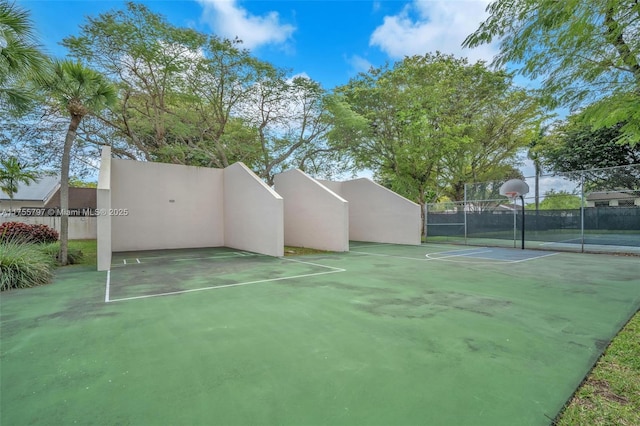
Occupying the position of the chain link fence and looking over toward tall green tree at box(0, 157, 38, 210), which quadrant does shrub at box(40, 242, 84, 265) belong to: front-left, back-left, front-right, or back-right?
front-left

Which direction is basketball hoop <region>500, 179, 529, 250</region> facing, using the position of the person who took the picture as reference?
facing the viewer and to the left of the viewer

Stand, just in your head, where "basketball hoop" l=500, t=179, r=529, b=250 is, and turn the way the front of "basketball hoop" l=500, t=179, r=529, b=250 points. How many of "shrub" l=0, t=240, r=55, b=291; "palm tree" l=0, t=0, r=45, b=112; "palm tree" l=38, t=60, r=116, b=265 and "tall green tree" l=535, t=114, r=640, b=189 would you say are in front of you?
3

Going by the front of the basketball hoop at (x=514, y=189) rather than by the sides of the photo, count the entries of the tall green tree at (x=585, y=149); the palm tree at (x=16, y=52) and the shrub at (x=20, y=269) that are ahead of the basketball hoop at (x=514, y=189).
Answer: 2

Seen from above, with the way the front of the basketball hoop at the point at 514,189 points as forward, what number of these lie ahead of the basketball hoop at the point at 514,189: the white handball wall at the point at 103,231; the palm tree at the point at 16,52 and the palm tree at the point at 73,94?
3

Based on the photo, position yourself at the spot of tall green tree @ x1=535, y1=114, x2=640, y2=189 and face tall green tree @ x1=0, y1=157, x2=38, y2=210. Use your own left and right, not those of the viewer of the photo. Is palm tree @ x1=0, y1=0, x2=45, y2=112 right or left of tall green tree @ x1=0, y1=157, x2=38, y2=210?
left

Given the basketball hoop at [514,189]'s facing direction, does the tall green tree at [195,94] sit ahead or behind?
ahead

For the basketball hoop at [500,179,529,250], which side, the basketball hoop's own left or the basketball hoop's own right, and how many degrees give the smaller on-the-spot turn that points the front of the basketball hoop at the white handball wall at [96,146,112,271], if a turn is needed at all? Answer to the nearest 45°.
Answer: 0° — it already faces it

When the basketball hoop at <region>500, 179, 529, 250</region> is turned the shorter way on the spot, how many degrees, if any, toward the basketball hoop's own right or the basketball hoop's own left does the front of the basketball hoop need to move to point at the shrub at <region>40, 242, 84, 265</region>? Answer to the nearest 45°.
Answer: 0° — it already faces it

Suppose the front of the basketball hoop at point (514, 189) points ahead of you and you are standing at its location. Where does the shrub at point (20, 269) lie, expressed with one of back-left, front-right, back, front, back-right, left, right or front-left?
front

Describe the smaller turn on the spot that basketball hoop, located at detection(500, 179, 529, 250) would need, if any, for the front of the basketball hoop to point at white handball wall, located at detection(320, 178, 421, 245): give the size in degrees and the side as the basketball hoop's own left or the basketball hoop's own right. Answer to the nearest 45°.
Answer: approximately 45° to the basketball hoop's own right

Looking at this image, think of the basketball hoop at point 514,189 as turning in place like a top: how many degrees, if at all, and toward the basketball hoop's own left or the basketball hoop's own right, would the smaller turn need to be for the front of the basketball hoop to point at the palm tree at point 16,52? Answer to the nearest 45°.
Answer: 0° — it already faces it

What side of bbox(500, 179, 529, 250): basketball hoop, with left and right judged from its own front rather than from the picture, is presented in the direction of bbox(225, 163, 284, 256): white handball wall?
front

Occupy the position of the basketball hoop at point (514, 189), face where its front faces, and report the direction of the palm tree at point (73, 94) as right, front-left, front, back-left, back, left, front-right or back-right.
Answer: front
